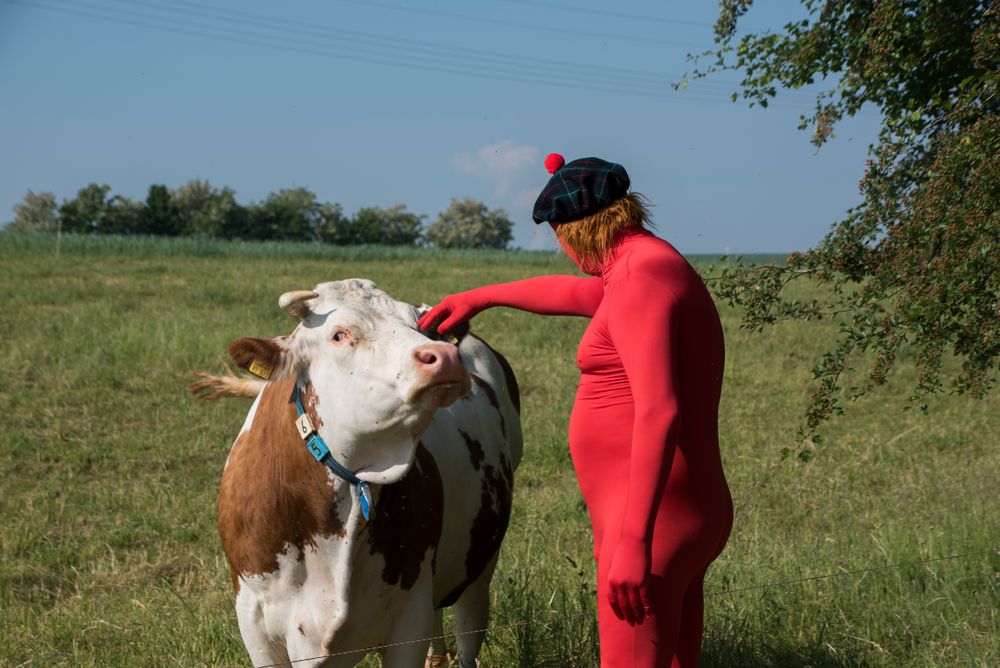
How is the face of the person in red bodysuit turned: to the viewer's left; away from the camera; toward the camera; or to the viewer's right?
to the viewer's left

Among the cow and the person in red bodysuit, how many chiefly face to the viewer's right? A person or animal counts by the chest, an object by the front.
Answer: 0

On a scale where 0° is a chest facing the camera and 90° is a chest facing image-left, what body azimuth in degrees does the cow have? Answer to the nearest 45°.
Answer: approximately 45°

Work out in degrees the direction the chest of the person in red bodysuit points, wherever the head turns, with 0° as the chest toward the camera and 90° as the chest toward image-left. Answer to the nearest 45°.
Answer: approximately 90°

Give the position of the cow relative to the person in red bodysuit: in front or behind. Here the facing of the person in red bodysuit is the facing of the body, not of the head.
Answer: in front

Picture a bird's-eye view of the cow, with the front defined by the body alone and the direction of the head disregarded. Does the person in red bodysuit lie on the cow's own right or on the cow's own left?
on the cow's own left
